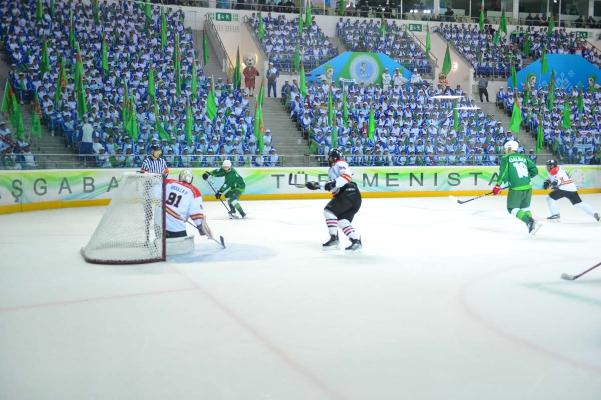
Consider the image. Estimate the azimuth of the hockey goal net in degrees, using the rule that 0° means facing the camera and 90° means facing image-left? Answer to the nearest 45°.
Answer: approximately 270°

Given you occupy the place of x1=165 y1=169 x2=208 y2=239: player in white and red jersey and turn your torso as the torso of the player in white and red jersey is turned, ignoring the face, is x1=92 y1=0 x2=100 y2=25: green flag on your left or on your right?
on your left

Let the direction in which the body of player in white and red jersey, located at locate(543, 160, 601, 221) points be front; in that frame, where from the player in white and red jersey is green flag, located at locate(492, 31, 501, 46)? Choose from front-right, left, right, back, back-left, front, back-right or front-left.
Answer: right

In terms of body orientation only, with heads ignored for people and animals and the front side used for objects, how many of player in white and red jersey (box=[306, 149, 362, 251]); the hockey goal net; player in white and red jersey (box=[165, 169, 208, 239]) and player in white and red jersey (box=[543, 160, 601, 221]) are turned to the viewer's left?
2

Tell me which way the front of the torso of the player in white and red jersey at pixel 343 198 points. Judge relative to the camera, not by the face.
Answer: to the viewer's left

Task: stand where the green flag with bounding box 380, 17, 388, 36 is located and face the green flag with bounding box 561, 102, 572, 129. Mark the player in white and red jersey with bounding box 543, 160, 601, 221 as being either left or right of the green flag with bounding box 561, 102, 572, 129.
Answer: right

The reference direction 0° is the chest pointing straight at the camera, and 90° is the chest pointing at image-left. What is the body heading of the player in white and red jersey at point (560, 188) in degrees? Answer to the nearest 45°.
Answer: approximately 90°

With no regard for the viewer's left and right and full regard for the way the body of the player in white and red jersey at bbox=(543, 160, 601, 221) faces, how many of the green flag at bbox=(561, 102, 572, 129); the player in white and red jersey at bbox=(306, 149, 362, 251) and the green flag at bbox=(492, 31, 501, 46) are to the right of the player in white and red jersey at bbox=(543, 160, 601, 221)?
2

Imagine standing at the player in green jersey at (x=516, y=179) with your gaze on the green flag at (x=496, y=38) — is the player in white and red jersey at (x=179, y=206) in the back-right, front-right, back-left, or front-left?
back-left

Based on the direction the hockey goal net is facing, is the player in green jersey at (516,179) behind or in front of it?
in front
